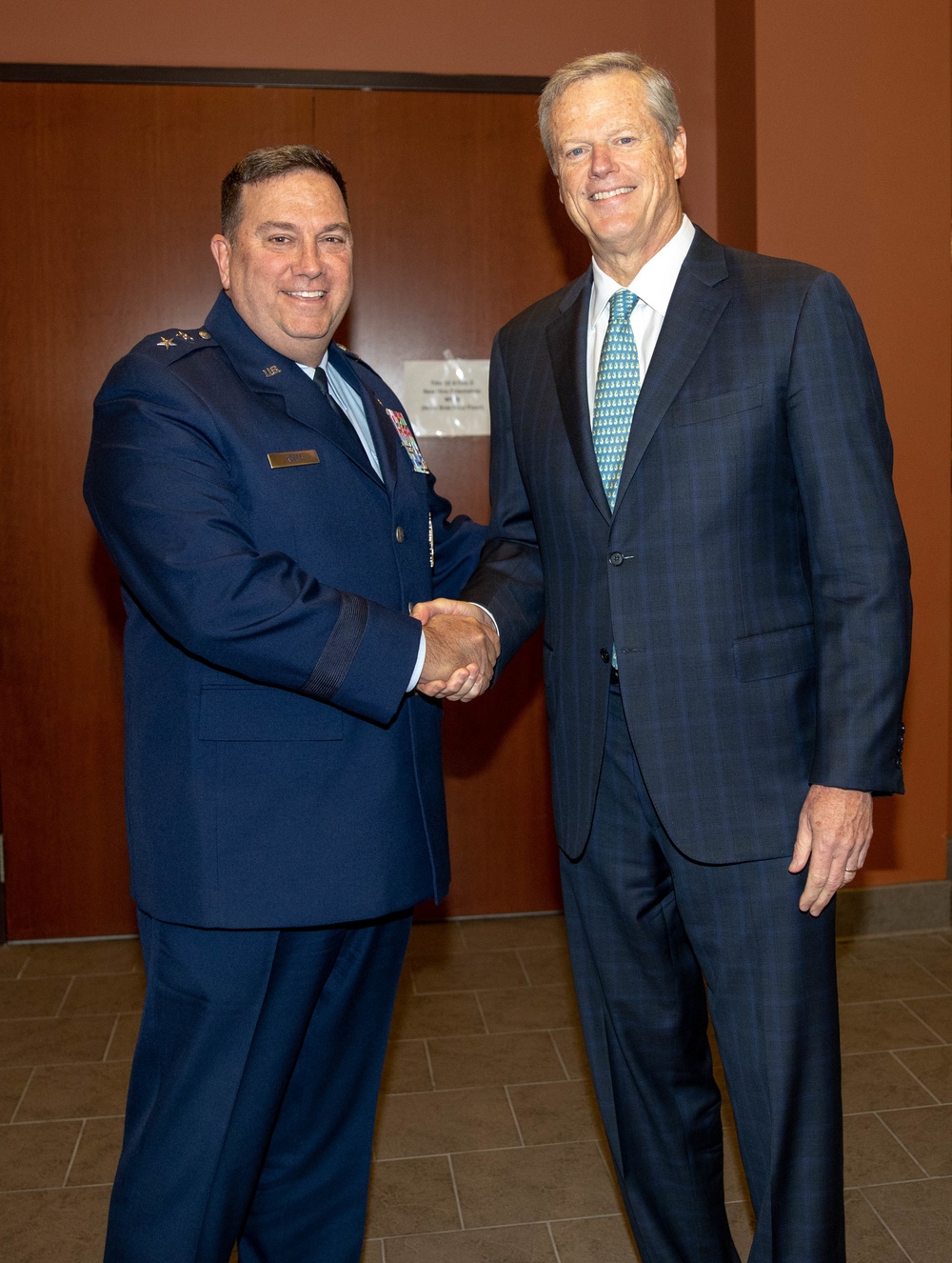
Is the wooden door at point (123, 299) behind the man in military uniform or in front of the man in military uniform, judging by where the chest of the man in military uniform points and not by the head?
behind

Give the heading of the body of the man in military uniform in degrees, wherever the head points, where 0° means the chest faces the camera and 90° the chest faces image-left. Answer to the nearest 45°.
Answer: approximately 315°

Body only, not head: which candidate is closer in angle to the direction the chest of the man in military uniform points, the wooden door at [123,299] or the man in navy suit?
the man in navy suit

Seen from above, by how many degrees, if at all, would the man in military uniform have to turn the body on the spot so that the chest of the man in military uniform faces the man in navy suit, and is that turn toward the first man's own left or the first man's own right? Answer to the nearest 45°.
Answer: approximately 45° to the first man's own left

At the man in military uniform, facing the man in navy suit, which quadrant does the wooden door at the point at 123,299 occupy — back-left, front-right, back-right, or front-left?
back-left
